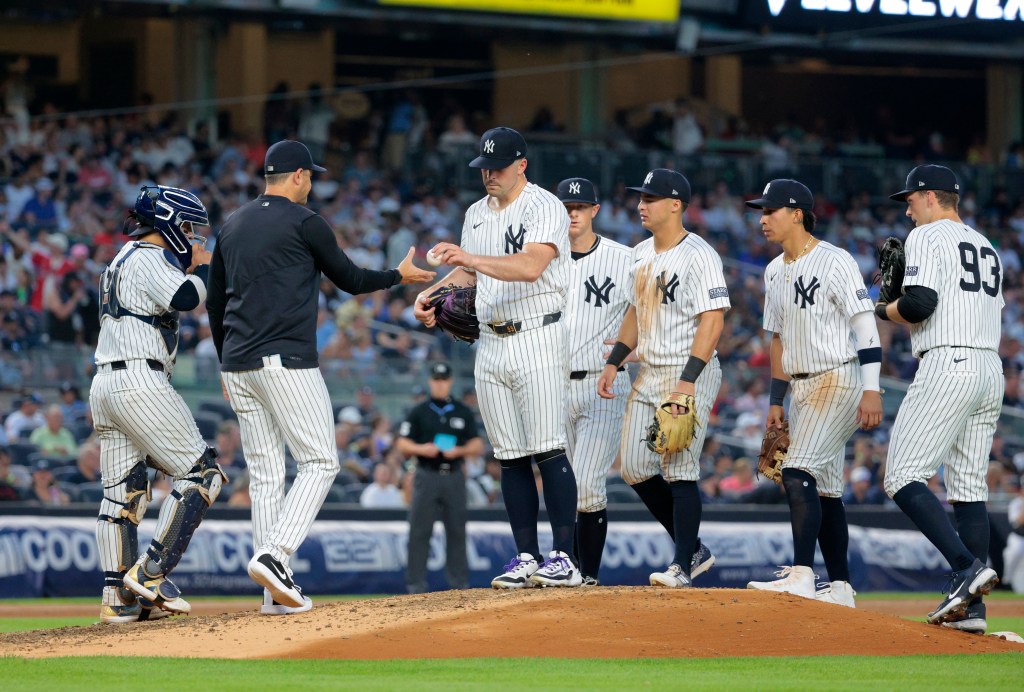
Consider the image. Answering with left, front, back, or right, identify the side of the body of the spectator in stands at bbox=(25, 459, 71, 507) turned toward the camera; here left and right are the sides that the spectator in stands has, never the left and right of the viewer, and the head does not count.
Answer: front

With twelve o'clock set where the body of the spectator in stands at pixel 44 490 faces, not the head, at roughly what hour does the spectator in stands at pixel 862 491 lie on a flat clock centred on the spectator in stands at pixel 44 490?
the spectator in stands at pixel 862 491 is roughly at 9 o'clock from the spectator in stands at pixel 44 490.

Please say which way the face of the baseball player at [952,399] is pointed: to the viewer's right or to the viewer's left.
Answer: to the viewer's left

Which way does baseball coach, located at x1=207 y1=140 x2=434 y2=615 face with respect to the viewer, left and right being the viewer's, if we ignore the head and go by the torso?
facing away from the viewer and to the right of the viewer

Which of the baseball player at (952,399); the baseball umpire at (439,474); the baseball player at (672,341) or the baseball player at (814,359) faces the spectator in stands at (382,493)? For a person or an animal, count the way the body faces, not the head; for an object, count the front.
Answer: the baseball player at (952,399)

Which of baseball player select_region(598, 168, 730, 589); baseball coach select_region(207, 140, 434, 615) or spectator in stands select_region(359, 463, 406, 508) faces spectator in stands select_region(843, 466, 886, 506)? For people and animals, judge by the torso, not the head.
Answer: baseball coach select_region(207, 140, 434, 615)

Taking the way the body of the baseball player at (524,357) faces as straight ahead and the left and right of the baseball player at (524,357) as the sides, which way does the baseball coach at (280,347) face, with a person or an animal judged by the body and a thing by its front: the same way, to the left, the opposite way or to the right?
the opposite way

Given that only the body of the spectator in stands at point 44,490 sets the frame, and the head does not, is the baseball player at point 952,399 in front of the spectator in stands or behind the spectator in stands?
in front

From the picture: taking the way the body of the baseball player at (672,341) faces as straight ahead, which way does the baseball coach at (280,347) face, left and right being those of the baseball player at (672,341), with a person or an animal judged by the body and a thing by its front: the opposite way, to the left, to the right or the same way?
the opposite way

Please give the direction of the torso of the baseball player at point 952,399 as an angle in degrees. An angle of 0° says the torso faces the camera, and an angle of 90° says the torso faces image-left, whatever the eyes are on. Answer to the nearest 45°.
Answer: approximately 135°

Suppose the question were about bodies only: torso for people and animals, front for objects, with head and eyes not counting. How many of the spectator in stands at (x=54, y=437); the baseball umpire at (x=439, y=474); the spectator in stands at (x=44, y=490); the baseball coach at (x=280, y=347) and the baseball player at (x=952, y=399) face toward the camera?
3

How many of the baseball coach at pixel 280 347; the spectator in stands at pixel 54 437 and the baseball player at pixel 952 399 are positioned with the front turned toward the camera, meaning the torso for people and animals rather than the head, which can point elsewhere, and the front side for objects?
1

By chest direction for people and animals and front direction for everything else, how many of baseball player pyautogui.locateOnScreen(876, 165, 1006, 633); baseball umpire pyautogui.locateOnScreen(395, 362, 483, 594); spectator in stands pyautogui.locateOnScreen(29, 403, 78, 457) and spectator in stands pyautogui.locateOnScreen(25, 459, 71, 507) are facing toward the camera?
3

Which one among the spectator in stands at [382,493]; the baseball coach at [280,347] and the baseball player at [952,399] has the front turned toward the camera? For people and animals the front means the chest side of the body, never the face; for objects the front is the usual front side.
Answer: the spectator in stands

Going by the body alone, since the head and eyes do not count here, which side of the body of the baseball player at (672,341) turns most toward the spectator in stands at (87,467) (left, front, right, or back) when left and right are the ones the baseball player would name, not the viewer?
right
